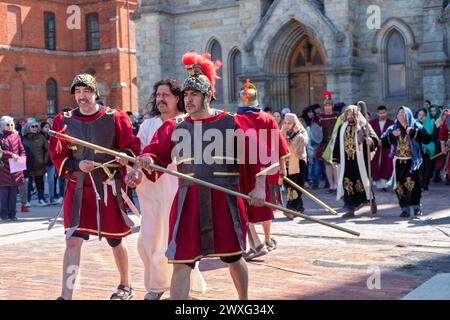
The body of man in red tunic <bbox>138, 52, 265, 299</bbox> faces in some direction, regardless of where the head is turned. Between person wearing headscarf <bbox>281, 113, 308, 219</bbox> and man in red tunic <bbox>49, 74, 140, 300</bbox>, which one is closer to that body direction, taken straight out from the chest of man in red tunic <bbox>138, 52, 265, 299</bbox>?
the man in red tunic

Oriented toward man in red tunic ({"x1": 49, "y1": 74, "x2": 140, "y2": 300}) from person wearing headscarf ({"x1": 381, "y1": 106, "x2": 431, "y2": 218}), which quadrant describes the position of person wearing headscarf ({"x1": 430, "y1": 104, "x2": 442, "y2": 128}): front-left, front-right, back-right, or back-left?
back-right

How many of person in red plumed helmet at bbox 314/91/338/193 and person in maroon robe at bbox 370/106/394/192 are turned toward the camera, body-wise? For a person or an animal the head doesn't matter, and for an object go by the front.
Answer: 2

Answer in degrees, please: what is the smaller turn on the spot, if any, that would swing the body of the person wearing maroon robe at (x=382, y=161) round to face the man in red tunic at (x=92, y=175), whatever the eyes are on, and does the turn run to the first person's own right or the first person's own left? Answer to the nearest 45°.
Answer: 0° — they already face them

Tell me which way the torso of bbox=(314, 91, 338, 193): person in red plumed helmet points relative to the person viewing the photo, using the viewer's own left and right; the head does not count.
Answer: facing the viewer

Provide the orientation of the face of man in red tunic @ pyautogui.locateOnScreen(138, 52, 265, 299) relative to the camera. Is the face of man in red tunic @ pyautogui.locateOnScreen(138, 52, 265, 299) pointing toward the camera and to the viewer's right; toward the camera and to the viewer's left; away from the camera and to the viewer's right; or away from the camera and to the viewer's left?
toward the camera and to the viewer's left

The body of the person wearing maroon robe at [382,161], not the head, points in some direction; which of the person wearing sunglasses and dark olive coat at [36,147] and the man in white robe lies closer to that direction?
the man in white robe

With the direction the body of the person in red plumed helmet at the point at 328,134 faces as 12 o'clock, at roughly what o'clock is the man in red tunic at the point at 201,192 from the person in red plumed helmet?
The man in red tunic is roughly at 12 o'clock from the person in red plumed helmet.

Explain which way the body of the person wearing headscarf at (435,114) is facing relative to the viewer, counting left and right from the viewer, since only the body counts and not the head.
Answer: facing the viewer and to the left of the viewer

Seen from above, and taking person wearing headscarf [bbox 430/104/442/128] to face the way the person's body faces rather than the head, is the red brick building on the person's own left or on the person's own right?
on the person's own right
